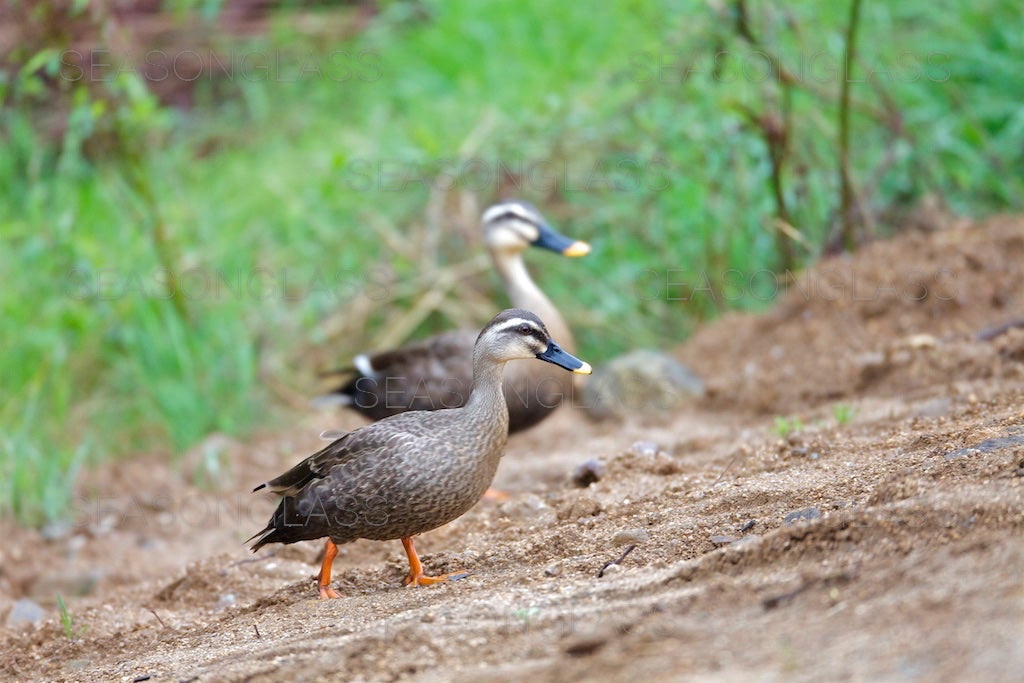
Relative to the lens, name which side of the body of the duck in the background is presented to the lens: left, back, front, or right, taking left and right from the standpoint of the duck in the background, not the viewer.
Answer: right

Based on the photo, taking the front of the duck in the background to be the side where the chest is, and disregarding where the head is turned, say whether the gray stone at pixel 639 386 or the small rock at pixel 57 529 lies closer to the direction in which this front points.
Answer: the gray stone

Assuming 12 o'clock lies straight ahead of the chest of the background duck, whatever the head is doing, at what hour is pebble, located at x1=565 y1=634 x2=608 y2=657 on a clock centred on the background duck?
The pebble is roughly at 3 o'clock from the background duck.
